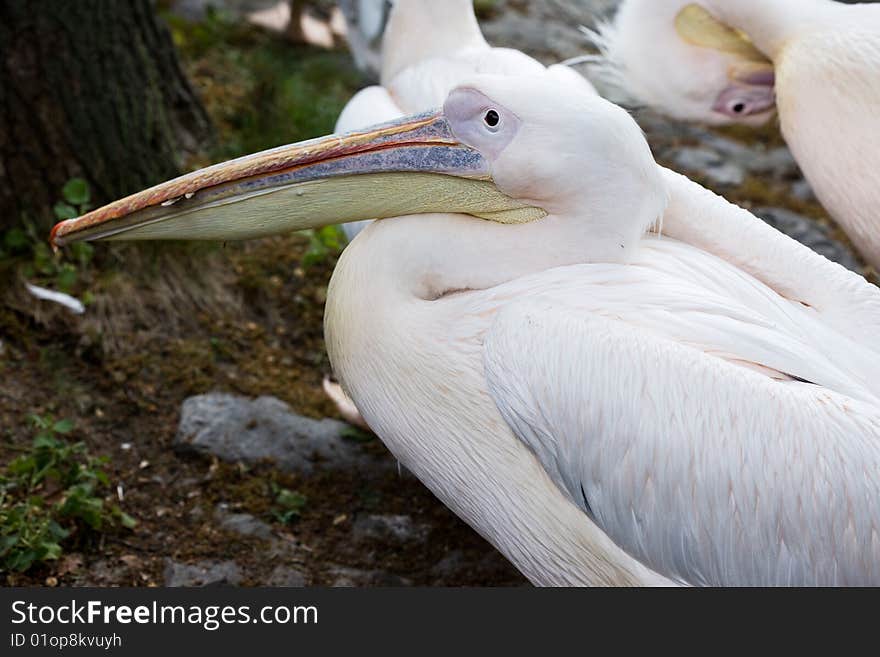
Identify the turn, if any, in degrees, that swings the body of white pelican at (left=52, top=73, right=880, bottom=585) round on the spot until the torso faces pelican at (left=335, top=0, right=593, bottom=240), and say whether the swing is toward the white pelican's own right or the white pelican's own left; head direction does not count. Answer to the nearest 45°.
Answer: approximately 90° to the white pelican's own right

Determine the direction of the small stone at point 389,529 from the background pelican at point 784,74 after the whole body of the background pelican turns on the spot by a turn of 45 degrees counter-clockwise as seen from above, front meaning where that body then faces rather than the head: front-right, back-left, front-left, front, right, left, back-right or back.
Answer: front

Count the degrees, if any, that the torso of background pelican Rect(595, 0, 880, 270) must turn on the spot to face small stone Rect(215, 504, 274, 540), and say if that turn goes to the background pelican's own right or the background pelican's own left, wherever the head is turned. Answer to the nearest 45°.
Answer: approximately 45° to the background pelican's own left

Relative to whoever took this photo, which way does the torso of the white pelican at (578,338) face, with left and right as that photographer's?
facing to the left of the viewer

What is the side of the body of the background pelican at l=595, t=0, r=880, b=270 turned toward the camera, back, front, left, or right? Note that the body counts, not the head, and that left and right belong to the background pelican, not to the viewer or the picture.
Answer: left

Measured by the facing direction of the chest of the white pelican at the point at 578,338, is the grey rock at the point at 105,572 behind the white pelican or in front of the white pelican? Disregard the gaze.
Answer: in front

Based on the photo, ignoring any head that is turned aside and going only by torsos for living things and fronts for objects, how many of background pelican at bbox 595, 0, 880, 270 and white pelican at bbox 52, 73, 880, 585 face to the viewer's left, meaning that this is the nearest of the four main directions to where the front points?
2

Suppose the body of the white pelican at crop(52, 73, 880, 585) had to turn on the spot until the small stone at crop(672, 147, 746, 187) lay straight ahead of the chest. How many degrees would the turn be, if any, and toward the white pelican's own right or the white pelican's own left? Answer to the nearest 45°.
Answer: approximately 90° to the white pelican's own right
